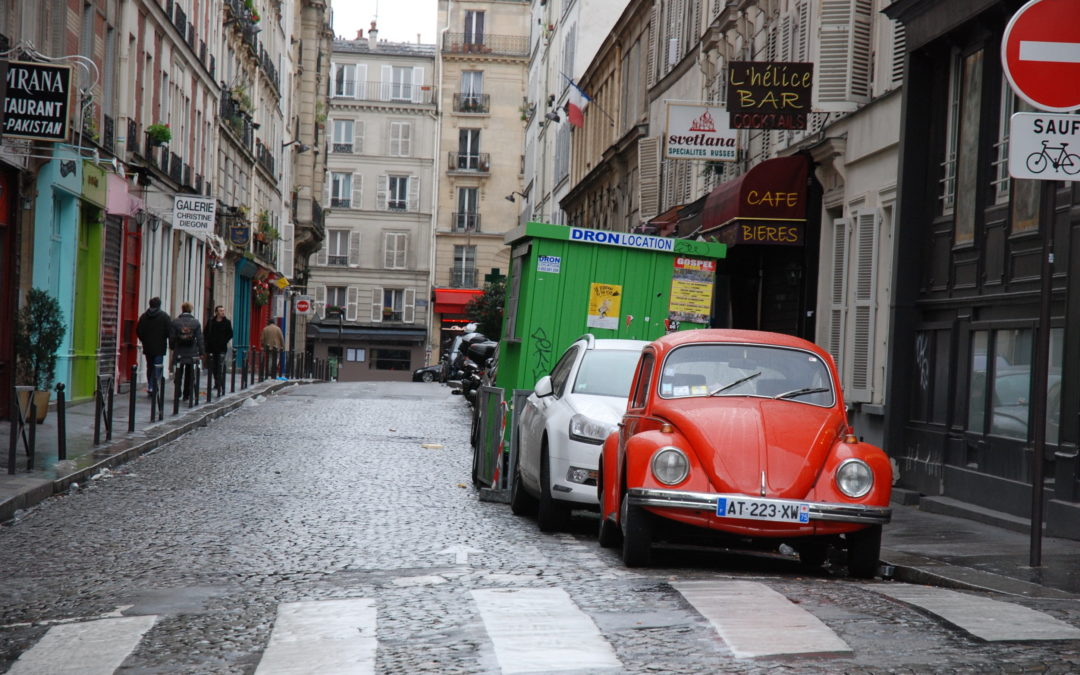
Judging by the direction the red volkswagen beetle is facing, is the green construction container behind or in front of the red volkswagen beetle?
behind

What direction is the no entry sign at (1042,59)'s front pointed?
toward the camera

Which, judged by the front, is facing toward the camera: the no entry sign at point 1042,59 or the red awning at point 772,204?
the no entry sign

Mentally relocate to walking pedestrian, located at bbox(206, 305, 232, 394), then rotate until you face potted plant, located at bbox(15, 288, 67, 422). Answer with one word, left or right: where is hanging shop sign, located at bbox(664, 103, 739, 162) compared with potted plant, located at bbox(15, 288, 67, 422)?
left

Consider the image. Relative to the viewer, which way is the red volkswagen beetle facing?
toward the camera

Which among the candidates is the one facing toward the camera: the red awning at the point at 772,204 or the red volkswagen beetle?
the red volkswagen beetle

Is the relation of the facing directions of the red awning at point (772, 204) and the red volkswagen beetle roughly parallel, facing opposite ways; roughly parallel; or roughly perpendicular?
roughly perpendicular

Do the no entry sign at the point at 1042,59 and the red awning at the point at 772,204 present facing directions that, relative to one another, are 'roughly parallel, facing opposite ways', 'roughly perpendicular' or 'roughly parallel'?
roughly perpendicular

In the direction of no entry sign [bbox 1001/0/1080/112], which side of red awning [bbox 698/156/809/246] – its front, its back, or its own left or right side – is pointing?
left

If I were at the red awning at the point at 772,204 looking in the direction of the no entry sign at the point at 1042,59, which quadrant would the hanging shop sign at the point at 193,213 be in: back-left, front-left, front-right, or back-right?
back-right

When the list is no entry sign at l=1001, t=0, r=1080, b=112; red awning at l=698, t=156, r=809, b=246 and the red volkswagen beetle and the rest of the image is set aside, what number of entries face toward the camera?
2

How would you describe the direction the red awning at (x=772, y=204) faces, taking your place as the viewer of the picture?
facing to the left of the viewer
